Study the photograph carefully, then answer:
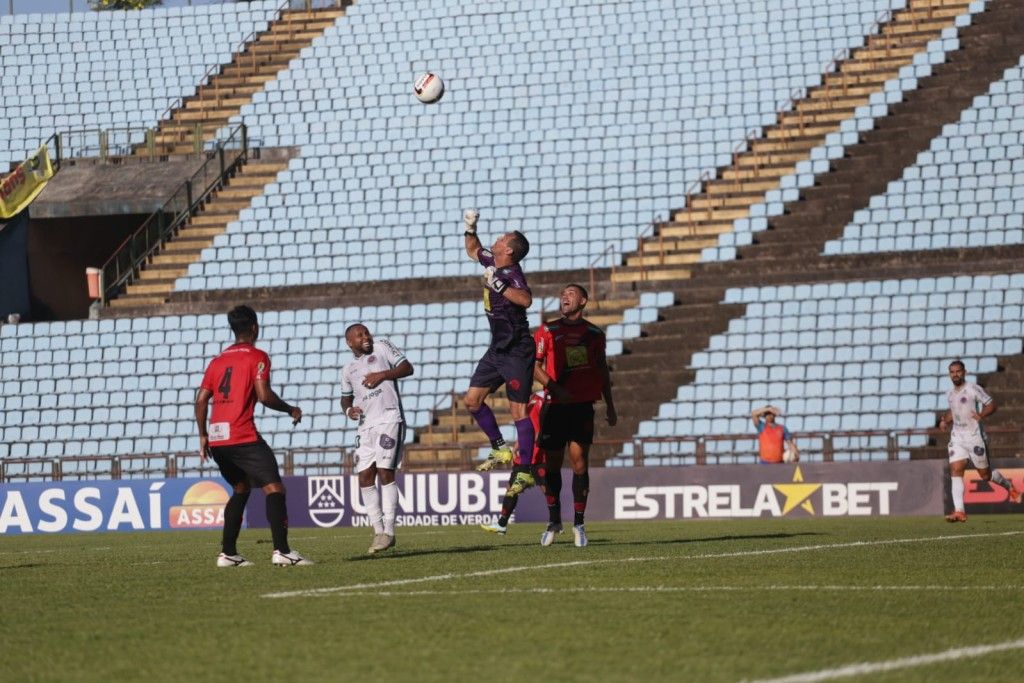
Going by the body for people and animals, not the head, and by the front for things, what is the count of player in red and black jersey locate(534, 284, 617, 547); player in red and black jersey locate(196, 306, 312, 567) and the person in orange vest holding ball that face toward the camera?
2

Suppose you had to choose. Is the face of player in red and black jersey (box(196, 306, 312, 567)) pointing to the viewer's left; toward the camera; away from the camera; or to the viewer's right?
away from the camera

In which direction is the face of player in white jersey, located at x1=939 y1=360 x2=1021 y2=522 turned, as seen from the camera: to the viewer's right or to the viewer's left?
to the viewer's left

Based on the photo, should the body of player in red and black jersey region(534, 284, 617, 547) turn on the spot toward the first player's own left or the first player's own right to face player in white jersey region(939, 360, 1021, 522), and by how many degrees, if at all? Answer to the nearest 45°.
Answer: approximately 135° to the first player's own left

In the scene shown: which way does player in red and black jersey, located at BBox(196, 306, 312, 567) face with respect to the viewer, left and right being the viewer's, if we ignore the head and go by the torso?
facing away from the viewer and to the right of the viewer

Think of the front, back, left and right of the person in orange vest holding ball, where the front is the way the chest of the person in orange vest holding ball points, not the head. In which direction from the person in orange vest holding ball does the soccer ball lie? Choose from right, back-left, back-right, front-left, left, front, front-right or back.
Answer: front-right

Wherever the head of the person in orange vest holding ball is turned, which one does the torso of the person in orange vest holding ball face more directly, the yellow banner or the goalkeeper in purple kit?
the goalkeeper in purple kit

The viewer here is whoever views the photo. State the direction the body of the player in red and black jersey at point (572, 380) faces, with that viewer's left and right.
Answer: facing the viewer

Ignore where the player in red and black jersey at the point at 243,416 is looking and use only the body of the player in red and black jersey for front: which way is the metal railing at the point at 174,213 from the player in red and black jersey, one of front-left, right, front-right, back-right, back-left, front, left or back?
front-left
